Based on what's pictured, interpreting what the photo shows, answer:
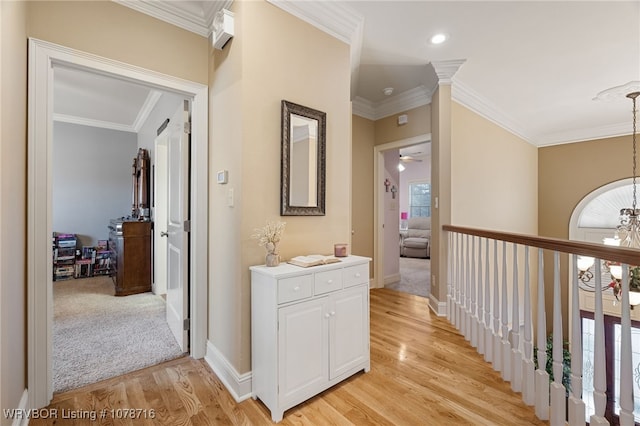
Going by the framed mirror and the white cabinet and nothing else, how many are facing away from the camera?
0

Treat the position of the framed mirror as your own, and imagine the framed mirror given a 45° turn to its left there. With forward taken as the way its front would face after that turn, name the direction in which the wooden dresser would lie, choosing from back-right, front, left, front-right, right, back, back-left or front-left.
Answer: back-left

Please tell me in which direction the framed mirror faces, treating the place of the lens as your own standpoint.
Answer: facing the viewer and to the right of the viewer

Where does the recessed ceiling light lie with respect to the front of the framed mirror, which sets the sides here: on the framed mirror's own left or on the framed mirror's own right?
on the framed mirror's own left

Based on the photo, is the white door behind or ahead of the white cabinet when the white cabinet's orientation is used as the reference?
behind
